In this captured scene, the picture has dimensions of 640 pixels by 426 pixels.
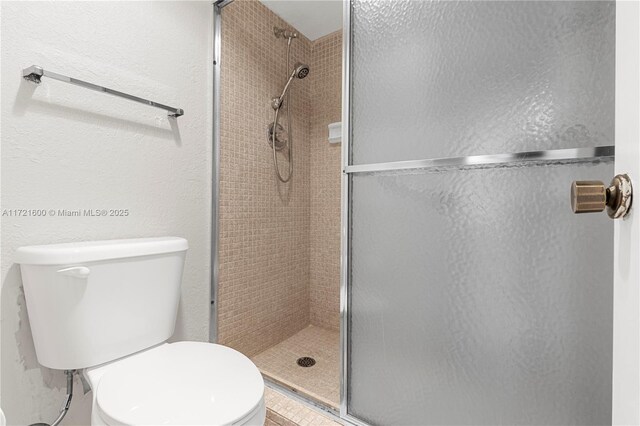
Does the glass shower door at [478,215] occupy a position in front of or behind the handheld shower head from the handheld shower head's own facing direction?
in front

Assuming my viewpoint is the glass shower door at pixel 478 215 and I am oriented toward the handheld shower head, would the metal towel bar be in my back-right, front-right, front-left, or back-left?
front-left

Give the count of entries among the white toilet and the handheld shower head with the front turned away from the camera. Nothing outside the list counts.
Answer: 0

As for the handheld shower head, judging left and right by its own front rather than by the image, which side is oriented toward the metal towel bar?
right

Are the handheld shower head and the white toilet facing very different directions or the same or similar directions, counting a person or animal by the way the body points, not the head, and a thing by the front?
same or similar directions

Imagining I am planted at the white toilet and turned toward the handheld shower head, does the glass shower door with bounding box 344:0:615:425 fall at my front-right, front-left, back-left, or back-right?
front-right

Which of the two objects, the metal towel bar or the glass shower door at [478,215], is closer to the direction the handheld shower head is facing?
the glass shower door

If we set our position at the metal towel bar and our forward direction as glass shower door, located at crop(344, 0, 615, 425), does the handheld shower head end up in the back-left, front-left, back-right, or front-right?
front-left

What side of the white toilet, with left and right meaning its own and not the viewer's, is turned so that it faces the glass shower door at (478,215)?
front

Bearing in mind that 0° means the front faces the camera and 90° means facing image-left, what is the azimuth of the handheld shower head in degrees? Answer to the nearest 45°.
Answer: approximately 315°

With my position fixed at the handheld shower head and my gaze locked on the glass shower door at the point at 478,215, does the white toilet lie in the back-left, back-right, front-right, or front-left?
front-right

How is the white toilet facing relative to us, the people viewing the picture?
facing the viewer and to the right of the viewer
